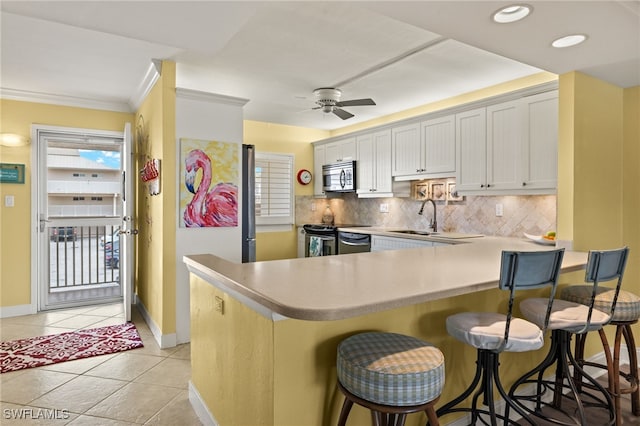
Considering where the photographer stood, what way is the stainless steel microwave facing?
facing the viewer and to the left of the viewer

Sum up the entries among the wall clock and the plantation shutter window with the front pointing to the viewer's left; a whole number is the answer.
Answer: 0

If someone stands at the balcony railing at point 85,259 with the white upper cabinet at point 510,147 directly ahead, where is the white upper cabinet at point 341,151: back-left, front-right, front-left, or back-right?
front-left

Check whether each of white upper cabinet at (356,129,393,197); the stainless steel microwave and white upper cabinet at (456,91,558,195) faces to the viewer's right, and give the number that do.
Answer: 0

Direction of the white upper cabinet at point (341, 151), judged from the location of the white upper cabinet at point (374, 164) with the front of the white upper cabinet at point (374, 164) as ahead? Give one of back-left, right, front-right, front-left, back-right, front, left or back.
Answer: right

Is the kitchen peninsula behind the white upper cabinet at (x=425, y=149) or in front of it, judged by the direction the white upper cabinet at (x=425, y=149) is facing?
in front

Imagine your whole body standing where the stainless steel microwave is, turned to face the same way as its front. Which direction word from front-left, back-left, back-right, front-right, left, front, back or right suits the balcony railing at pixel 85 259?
front-right

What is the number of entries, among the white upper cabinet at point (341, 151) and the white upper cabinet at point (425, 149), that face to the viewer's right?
0

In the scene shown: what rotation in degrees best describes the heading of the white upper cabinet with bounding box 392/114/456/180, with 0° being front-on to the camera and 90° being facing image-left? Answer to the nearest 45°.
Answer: approximately 45°

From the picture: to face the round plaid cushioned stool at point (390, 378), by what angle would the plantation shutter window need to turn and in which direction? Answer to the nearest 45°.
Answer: approximately 45° to its right

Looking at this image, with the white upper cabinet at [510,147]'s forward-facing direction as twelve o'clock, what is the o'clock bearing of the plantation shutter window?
The plantation shutter window is roughly at 2 o'clock from the white upper cabinet.

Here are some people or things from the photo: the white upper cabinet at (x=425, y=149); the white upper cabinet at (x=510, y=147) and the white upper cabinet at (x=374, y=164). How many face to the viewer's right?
0
